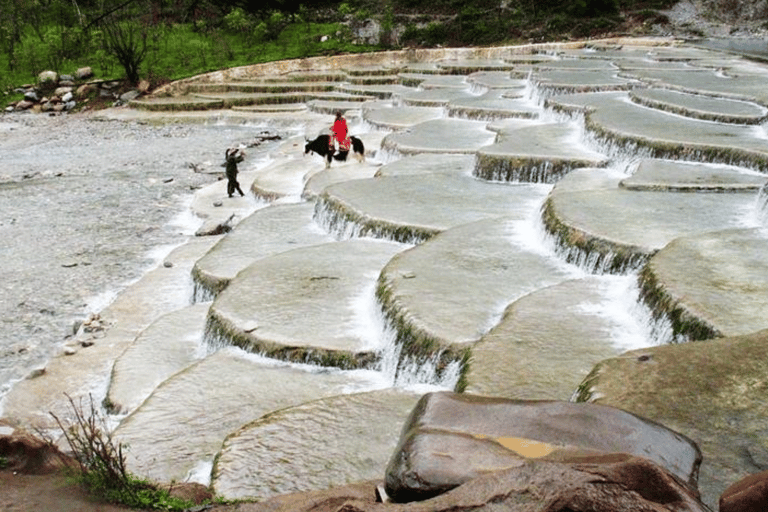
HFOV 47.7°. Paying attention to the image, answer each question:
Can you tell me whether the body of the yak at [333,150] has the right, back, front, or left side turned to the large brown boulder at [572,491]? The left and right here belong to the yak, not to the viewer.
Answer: left

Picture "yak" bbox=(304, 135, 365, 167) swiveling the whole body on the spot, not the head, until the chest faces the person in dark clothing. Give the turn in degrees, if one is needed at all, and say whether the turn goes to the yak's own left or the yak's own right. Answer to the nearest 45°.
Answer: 0° — it already faces them

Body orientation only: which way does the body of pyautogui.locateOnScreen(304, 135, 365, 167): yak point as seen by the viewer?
to the viewer's left

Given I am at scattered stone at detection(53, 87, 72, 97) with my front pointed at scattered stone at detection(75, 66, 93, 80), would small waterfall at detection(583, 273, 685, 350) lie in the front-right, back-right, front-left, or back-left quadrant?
back-right
